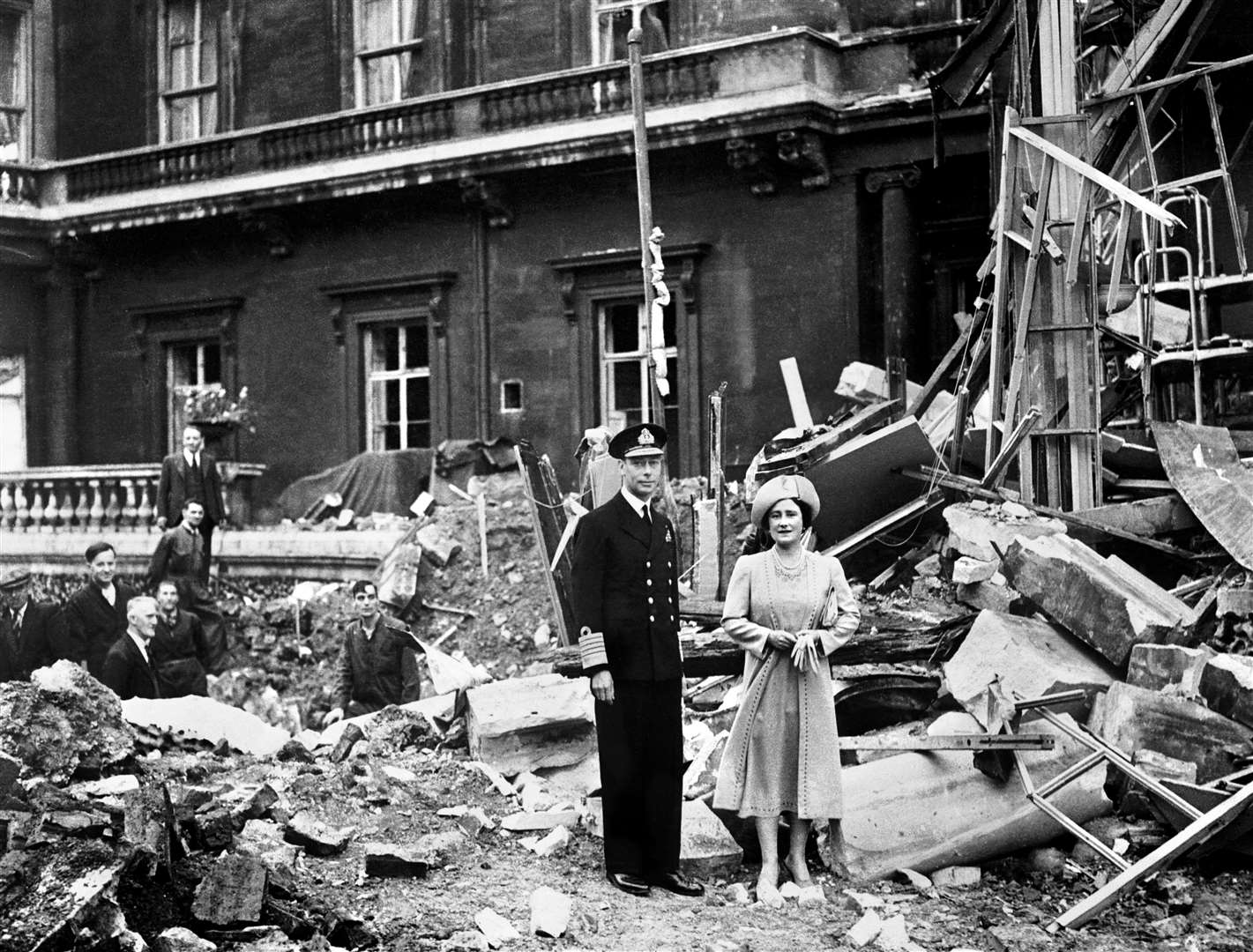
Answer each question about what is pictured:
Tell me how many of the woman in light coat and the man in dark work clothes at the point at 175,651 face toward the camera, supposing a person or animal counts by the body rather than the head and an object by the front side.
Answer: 2

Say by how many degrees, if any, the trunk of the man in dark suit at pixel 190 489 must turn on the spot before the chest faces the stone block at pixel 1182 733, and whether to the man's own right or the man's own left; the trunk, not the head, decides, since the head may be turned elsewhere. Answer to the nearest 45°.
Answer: approximately 45° to the man's own left

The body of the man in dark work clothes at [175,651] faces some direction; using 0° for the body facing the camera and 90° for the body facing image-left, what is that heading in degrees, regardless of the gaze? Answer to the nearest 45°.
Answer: approximately 0°

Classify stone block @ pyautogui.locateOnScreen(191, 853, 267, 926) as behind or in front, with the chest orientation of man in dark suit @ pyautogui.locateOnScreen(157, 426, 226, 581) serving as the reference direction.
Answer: in front

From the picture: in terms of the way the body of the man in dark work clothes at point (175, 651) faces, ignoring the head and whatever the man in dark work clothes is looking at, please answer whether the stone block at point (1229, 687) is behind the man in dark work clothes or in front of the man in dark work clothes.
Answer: in front

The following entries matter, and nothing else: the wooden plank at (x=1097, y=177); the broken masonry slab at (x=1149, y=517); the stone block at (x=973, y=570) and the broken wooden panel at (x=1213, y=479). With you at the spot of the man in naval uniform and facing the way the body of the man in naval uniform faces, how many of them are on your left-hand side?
4

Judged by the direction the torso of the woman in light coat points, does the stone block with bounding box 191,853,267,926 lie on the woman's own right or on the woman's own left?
on the woman's own right
